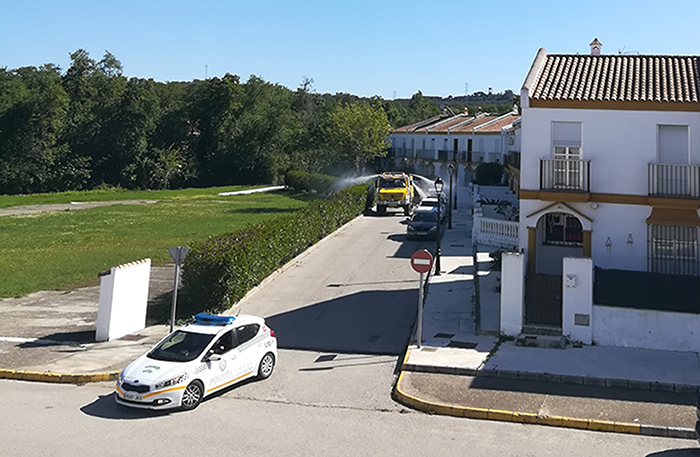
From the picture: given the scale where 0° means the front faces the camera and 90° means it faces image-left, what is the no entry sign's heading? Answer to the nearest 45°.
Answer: approximately 0°

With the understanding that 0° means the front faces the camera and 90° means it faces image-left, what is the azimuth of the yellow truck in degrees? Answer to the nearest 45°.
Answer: approximately 0°

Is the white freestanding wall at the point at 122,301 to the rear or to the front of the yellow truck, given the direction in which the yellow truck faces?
to the front

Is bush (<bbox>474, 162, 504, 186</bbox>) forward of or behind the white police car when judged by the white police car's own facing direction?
behind

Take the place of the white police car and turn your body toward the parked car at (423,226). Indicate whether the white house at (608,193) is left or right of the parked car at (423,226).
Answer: right

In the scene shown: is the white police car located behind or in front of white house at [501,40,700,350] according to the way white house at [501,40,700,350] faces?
in front

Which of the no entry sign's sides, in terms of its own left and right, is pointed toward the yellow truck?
back
